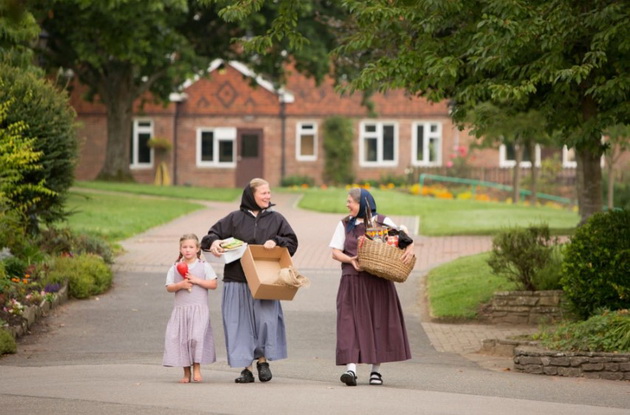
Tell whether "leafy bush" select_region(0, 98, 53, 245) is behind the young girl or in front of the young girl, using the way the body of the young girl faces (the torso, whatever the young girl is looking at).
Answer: behind

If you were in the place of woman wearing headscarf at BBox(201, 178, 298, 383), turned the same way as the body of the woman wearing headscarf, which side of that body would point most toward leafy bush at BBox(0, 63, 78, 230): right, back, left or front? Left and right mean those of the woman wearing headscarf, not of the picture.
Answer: back

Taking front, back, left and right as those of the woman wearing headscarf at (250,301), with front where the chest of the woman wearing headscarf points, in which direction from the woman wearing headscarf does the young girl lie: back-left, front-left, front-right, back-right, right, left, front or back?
right

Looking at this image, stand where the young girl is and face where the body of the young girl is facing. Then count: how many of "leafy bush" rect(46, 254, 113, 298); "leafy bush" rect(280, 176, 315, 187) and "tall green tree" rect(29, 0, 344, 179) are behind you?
3

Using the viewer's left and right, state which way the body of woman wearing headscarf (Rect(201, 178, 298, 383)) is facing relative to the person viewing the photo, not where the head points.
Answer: facing the viewer

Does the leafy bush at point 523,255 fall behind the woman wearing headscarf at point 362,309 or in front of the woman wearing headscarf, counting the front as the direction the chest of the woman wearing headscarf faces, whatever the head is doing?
behind

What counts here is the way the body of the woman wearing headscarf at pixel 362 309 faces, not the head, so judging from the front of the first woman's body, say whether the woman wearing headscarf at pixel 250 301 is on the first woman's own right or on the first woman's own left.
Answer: on the first woman's own right

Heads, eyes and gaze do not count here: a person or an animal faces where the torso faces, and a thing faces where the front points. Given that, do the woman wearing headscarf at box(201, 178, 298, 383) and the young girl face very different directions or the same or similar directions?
same or similar directions

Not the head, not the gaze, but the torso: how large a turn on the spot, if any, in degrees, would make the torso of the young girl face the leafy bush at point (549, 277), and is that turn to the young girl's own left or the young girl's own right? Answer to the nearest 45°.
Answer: approximately 135° to the young girl's own left

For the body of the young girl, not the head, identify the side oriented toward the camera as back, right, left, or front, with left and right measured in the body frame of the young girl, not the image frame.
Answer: front

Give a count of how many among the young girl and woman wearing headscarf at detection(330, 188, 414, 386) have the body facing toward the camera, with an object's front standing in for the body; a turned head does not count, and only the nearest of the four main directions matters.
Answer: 2

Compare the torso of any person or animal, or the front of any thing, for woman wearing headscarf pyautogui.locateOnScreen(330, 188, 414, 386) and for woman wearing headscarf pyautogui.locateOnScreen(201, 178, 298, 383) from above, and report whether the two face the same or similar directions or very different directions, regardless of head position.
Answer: same or similar directions

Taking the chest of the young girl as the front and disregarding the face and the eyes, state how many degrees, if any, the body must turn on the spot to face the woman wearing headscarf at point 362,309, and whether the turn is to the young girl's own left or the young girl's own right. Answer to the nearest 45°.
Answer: approximately 90° to the young girl's own left

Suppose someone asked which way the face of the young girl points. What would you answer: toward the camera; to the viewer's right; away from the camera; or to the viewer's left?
toward the camera

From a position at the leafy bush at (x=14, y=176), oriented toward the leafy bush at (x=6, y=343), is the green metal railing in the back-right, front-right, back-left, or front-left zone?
back-left
